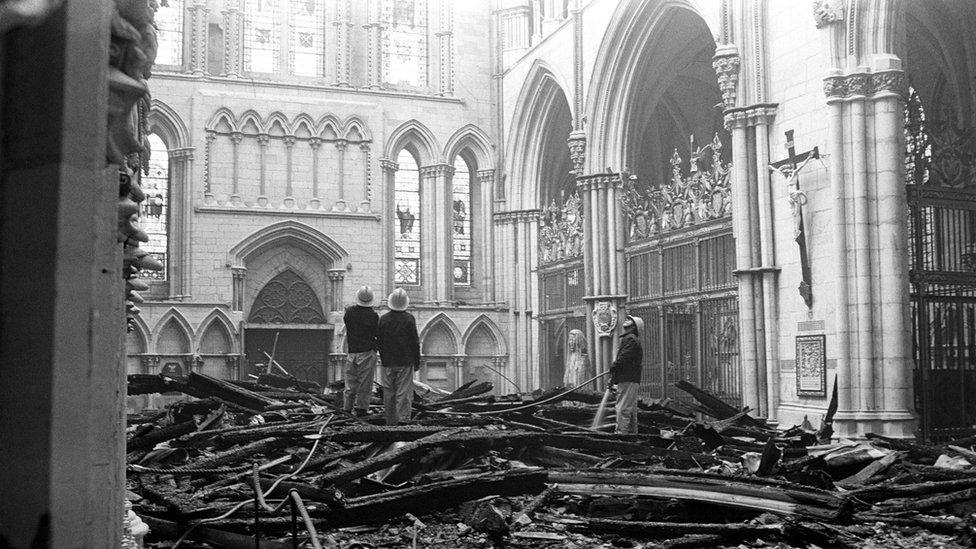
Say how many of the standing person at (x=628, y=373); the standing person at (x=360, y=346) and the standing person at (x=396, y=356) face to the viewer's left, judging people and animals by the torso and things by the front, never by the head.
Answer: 1

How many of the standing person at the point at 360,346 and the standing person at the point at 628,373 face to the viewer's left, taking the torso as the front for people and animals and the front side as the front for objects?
1

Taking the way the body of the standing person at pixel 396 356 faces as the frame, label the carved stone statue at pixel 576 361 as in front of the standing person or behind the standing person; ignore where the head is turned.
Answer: in front

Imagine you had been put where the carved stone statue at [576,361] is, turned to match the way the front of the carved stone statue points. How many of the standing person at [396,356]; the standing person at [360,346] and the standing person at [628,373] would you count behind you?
0

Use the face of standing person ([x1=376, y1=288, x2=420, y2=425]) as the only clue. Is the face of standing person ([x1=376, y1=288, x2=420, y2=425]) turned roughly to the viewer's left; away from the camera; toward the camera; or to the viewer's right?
away from the camera

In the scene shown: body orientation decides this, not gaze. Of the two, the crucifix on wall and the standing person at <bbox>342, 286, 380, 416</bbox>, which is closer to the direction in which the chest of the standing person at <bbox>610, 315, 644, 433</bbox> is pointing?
the standing person

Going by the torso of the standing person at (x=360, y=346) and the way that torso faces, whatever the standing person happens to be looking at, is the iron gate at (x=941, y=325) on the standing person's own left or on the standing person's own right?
on the standing person's own right

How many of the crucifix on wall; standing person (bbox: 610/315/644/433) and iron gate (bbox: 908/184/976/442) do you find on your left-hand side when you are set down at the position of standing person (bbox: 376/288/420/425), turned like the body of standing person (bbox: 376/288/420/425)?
0

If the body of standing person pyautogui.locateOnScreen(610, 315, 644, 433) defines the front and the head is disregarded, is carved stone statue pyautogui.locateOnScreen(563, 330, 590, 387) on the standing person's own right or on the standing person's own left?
on the standing person's own right

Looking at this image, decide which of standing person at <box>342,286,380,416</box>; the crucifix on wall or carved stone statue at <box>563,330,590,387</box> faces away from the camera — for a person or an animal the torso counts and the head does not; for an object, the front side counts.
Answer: the standing person

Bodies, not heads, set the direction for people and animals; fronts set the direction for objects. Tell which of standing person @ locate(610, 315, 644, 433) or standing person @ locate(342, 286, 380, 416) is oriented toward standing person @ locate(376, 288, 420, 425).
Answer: standing person @ locate(610, 315, 644, 433)

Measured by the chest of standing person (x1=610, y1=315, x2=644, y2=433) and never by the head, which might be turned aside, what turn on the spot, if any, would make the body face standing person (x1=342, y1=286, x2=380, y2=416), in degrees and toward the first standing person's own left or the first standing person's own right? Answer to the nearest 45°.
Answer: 0° — they already face them

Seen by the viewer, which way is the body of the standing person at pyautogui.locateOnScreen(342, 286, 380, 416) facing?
away from the camera

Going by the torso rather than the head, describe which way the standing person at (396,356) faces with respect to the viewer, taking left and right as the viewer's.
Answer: facing away from the viewer

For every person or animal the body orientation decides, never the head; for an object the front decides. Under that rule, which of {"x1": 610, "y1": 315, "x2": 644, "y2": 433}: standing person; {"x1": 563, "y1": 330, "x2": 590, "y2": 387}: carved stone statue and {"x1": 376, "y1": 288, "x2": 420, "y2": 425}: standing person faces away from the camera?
{"x1": 376, "y1": 288, "x2": 420, "y2": 425}: standing person

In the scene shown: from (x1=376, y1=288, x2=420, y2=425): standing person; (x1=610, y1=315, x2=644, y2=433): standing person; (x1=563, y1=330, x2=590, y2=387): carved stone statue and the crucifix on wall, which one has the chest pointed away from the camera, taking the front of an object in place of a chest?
(x1=376, y1=288, x2=420, y2=425): standing person

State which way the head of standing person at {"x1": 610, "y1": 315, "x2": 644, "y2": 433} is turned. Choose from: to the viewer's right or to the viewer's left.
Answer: to the viewer's left

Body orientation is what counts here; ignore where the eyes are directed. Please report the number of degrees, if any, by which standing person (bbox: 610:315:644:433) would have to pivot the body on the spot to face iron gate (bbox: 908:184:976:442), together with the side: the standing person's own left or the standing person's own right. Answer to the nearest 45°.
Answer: approximately 135° to the standing person's own right

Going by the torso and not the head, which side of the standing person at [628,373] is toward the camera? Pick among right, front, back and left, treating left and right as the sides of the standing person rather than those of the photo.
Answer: left

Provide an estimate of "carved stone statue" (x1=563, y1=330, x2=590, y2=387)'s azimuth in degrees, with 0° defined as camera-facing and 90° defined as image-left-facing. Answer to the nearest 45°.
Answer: approximately 45°

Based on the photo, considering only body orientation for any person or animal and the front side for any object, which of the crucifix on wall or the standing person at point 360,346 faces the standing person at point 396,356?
the crucifix on wall

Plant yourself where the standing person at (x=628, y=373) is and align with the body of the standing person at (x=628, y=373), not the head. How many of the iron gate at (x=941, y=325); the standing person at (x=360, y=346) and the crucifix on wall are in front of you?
1
